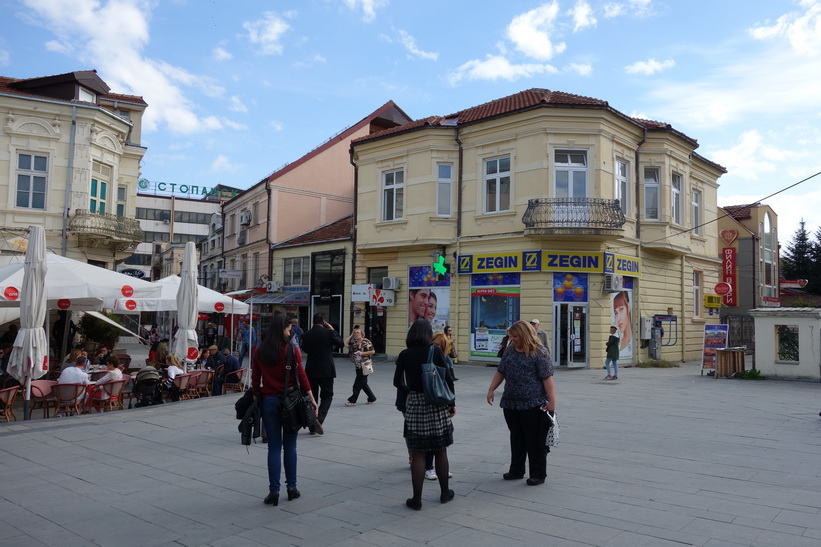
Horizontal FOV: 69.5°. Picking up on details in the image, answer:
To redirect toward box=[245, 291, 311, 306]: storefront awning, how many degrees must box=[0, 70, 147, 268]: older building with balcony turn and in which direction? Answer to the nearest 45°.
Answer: approximately 45° to its left

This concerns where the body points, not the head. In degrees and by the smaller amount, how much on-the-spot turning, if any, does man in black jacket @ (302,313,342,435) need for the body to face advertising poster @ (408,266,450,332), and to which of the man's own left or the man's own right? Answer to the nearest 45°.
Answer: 0° — they already face it

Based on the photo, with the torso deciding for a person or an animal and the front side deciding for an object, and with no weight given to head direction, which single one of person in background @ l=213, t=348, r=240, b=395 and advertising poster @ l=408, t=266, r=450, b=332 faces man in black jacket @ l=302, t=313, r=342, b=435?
the advertising poster

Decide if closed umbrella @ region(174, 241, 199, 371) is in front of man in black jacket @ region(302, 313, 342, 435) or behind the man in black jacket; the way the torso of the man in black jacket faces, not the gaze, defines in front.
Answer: in front

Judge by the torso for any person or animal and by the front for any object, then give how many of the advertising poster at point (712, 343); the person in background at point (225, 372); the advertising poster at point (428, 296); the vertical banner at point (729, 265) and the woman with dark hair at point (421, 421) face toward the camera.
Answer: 3

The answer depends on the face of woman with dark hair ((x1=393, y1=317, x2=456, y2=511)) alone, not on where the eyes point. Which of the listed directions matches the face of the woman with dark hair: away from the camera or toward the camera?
away from the camera

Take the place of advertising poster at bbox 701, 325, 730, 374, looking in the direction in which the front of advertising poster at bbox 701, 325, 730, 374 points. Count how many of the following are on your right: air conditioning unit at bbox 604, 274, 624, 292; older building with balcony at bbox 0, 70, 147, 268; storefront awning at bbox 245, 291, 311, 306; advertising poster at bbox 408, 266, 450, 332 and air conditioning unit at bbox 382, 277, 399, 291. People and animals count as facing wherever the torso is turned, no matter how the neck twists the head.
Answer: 5

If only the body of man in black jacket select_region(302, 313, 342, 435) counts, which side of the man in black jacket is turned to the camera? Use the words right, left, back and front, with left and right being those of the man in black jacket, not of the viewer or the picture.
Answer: back

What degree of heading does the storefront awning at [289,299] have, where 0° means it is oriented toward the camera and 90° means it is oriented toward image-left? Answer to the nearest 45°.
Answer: approximately 45°

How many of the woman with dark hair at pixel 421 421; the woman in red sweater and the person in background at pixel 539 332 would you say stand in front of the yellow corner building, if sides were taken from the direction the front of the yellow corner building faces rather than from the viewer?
3

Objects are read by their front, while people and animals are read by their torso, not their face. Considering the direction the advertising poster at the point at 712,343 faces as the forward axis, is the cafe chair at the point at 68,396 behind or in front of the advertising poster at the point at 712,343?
in front

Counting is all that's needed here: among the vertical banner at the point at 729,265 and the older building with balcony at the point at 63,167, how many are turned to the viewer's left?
0

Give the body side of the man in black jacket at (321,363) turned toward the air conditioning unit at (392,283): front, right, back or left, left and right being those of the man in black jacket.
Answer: front

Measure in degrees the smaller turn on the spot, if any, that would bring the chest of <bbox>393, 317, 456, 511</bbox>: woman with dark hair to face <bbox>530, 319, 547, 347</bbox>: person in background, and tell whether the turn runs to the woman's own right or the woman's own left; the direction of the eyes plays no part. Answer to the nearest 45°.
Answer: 0° — they already face them

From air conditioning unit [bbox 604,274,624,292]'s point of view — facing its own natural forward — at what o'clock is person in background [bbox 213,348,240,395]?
The person in background is roughly at 3 o'clock from the air conditioning unit.

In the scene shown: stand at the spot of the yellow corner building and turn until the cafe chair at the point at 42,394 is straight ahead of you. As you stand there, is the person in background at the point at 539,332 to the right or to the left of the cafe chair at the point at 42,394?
left

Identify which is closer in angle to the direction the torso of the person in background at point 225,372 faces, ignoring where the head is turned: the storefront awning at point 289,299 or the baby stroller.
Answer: the baby stroller
